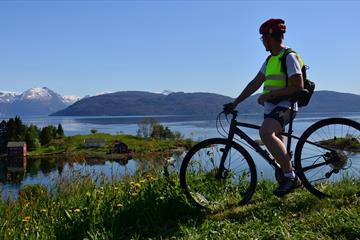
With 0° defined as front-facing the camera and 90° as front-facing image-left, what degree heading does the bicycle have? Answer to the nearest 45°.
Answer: approximately 90°

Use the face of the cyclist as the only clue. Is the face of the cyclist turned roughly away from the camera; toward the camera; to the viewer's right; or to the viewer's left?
to the viewer's left
